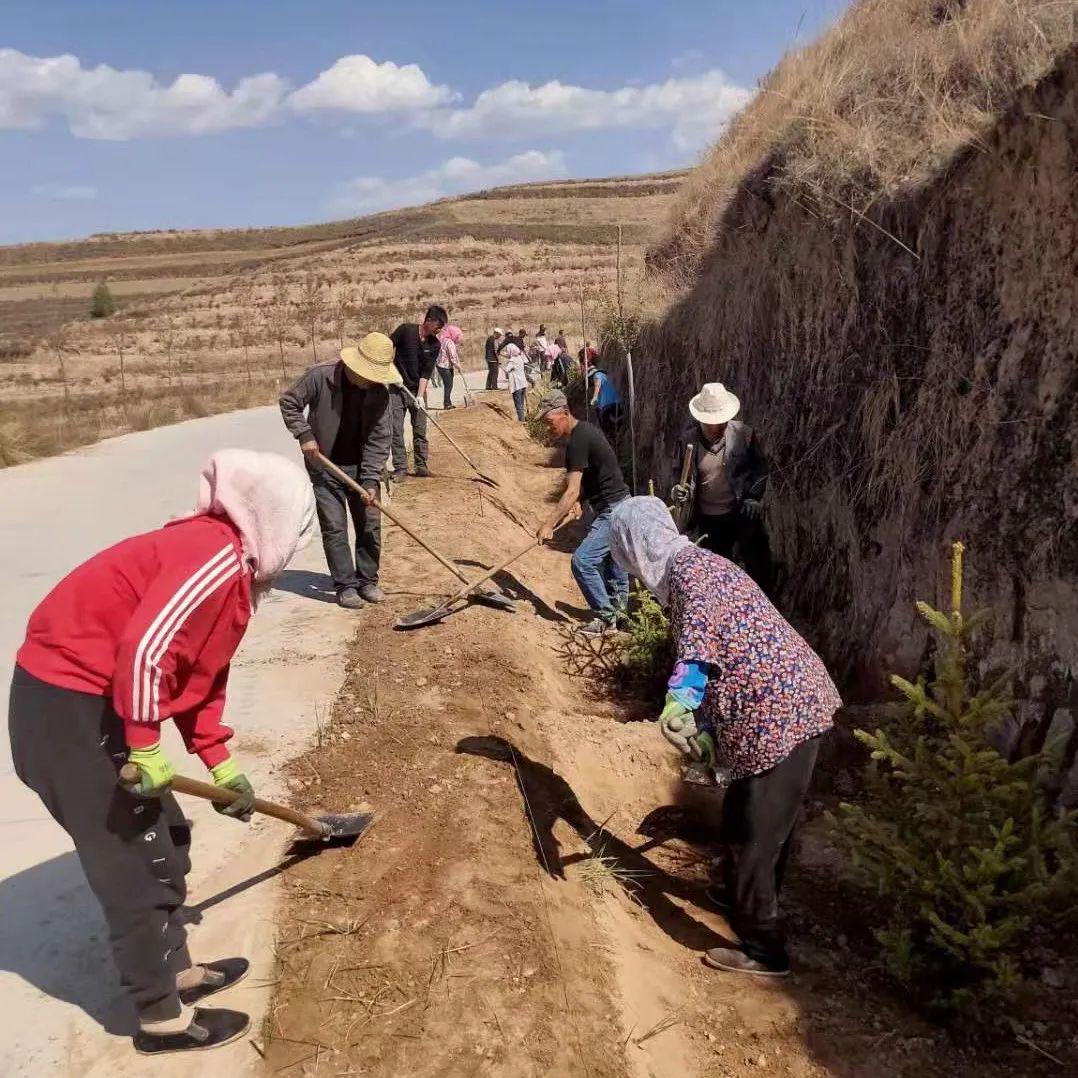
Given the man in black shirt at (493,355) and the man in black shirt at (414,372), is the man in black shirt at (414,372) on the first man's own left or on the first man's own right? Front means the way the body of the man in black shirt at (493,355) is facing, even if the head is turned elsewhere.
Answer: on the first man's own right

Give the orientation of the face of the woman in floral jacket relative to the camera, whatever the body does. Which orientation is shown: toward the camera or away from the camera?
away from the camera

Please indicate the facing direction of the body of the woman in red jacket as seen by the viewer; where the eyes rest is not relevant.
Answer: to the viewer's right

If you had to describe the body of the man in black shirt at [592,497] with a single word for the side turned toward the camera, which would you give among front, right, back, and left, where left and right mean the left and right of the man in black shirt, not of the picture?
left

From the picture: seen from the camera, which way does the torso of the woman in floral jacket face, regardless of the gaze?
to the viewer's left

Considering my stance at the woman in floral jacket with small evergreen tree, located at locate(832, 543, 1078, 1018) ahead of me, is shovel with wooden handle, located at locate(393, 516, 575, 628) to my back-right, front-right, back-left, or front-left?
back-left

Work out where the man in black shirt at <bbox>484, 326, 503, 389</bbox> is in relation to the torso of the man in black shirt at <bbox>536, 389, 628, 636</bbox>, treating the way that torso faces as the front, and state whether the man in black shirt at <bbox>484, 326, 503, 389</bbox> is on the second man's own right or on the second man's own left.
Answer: on the second man's own right
